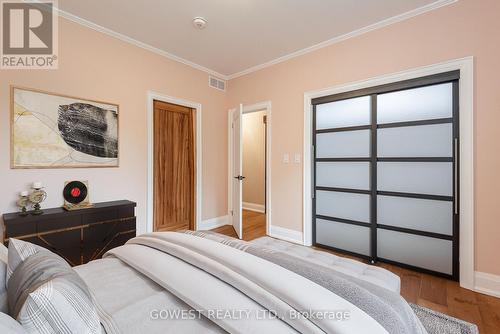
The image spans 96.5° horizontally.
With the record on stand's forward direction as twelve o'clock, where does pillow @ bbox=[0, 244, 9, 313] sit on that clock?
The pillow is roughly at 12 o'clock from the record on stand.

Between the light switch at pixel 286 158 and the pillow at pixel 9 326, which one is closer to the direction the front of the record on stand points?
the pillow

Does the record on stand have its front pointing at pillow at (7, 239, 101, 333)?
yes

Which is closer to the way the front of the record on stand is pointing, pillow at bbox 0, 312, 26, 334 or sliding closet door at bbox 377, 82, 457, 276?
the pillow

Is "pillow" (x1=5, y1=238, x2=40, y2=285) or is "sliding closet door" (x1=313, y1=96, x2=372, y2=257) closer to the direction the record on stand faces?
the pillow

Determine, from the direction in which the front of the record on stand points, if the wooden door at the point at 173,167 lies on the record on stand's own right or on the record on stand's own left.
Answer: on the record on stand's own left

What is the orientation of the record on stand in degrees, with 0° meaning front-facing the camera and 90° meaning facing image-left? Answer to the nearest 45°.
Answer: approximately 0°

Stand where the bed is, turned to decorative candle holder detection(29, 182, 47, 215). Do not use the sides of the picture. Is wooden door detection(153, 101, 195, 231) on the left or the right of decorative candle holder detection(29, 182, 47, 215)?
right

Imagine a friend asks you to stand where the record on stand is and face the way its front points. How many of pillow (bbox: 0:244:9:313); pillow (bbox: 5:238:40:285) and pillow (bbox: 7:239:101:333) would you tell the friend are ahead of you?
3

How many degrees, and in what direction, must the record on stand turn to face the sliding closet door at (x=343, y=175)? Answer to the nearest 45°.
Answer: approximately 45° to its left

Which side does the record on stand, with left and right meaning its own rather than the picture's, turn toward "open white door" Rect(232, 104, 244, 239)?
left
